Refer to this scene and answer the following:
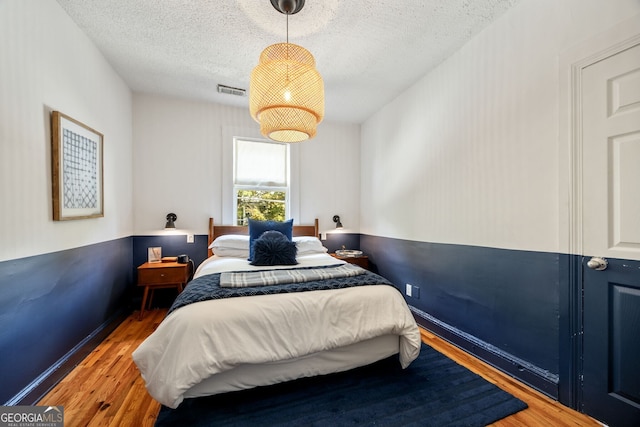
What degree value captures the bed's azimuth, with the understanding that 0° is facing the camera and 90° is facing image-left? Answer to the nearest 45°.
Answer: approximately 0°

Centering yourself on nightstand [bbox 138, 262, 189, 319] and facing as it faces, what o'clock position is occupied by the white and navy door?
The white and navy door is roughly at 11 o'clock from the nightstand.

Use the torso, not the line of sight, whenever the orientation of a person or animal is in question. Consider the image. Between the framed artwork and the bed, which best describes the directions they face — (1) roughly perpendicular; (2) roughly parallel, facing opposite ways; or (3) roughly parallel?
roughly perpendicular

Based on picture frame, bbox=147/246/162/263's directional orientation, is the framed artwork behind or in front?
in front

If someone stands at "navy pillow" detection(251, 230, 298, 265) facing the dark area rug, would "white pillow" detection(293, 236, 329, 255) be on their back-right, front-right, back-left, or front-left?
back-left

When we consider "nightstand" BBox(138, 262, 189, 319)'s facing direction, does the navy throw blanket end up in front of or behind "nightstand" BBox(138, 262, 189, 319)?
in front

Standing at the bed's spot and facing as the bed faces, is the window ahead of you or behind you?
behind

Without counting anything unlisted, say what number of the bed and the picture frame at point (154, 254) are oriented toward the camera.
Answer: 2

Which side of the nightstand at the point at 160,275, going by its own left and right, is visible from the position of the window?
left

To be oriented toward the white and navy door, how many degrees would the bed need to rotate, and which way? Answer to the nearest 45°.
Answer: approximately 90° to its left

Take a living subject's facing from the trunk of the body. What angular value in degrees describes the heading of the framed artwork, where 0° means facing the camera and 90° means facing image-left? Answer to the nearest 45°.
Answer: approximately 315°

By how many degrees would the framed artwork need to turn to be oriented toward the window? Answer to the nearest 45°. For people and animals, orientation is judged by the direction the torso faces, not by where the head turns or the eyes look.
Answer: approximately 45° to its left
